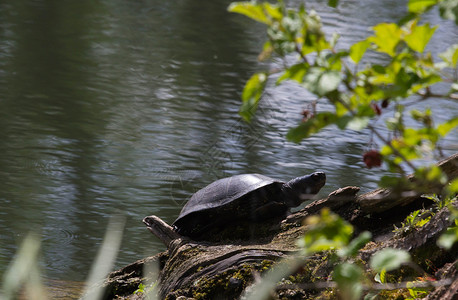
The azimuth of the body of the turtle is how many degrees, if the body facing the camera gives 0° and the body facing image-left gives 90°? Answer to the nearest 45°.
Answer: approximately 270°

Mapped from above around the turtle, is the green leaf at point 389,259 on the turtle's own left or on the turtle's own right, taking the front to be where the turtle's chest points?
on the turtle's own right

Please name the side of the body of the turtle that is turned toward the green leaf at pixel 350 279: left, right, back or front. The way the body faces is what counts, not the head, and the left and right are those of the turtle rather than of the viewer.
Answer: right
